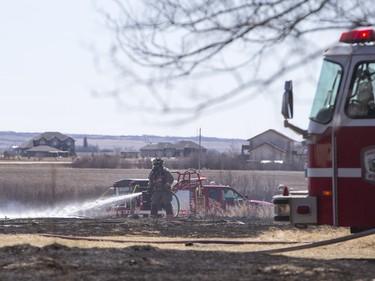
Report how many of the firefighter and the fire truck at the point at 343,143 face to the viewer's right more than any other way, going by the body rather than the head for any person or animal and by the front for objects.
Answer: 0

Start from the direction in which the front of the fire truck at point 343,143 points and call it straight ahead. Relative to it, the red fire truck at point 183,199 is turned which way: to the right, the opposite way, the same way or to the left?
the opposite way

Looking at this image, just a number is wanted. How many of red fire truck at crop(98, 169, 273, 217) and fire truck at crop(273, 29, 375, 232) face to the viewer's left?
1

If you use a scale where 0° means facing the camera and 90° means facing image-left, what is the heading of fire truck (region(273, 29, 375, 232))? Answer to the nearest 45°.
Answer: approximately 90°

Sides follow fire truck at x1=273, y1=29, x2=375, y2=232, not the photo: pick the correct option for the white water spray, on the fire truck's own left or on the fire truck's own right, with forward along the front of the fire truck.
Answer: on the fire truck's own right

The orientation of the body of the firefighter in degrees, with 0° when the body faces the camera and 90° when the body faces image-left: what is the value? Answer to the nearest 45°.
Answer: approximately 45°

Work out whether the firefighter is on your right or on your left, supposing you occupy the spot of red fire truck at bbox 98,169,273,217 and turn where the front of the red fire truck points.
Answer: on your right

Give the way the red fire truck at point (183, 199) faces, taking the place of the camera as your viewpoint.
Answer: facing to the right of the viewer

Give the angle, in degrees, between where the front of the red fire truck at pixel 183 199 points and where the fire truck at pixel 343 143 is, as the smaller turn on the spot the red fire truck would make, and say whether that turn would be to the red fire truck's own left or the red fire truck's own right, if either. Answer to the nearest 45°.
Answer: approximately 90° to the red fire truck's own right

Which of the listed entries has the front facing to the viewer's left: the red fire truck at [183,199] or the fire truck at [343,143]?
the fire truck
